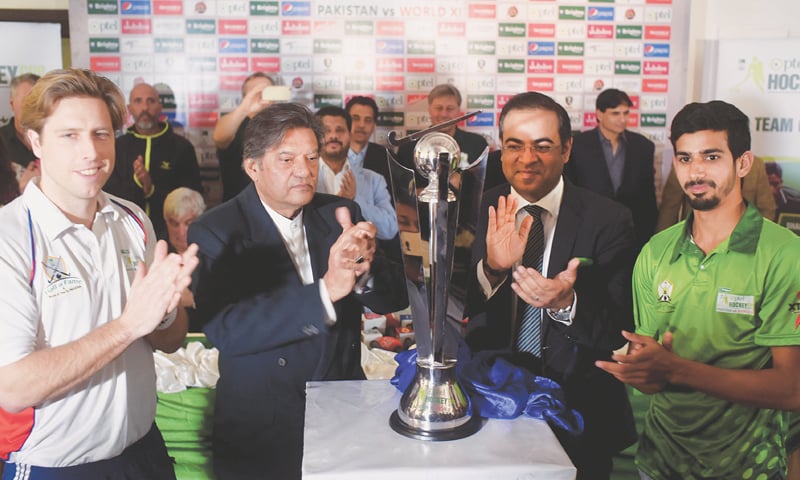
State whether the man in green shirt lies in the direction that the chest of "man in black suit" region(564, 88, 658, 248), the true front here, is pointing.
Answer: yes

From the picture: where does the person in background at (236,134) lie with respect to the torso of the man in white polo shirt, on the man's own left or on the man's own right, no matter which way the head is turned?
on the man's own left

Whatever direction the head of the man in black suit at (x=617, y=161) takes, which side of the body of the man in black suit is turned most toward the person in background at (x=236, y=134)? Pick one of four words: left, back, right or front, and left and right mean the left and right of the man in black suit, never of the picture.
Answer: right

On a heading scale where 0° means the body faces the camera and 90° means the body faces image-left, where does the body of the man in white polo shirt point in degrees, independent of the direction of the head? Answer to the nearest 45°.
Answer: approximately 315°

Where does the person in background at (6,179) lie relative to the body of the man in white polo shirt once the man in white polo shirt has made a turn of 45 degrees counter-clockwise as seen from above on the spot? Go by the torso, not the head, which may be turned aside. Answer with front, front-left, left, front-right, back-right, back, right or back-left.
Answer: left
